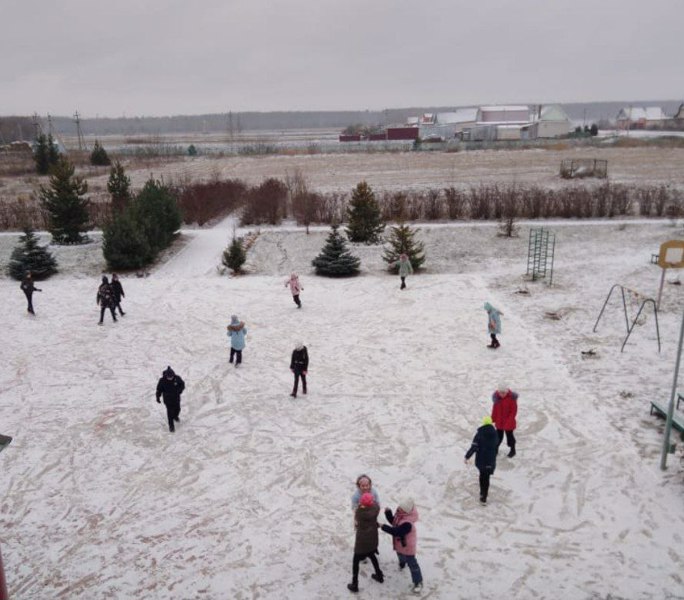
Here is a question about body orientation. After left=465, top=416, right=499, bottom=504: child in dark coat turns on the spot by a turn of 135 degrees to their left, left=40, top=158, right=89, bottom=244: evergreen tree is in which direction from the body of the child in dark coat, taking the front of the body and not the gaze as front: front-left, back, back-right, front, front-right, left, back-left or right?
right

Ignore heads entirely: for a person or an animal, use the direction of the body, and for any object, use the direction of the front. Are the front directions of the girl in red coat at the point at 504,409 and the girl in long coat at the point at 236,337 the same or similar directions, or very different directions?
very different directions

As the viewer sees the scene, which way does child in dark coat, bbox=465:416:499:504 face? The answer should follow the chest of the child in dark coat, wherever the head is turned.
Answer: away from the camera

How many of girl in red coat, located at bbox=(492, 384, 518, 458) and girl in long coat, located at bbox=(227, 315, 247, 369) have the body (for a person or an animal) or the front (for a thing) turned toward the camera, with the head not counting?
1

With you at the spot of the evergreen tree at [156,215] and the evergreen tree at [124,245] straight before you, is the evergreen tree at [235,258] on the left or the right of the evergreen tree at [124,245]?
left

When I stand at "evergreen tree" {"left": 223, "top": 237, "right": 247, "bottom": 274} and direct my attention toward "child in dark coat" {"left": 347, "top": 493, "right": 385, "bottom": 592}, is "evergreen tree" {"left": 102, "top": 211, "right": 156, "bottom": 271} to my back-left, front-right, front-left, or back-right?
back-right

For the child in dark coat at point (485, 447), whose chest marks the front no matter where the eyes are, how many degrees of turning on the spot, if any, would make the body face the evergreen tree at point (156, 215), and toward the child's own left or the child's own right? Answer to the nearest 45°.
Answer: approximately 45° to the child's own left
